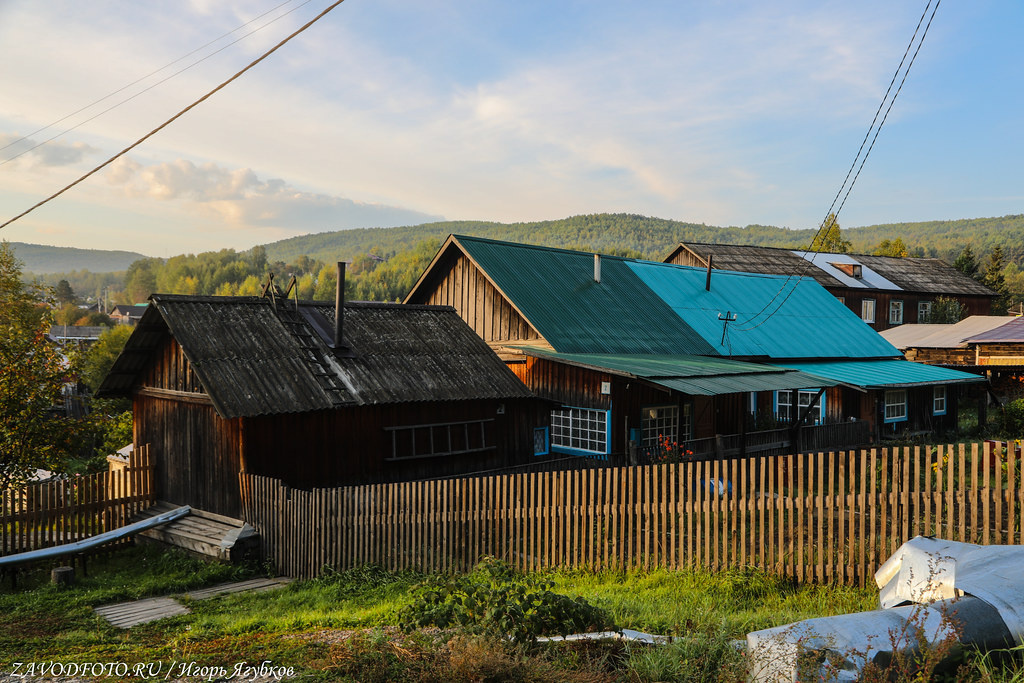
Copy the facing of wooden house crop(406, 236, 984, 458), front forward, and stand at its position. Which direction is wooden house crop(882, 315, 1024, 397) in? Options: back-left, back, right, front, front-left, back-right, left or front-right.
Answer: left

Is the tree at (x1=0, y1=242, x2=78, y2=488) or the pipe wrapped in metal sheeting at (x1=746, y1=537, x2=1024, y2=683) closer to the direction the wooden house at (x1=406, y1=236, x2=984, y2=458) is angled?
the pipe wrapped in metal sheeting

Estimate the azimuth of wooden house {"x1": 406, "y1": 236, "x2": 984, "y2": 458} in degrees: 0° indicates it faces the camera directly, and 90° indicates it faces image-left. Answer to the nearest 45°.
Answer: approximately 315°

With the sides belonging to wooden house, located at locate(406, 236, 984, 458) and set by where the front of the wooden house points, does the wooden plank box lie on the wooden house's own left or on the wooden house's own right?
on the wooden house's own right

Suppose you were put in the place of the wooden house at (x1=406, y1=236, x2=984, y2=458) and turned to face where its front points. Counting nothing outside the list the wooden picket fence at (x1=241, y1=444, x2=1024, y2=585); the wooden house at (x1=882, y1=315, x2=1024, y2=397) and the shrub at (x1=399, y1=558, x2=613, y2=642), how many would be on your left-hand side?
1

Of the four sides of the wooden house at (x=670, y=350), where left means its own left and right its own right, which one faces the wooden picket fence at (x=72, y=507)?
right

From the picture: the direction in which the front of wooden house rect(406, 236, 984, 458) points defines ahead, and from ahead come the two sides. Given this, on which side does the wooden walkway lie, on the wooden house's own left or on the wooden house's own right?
on the wooden house's own right

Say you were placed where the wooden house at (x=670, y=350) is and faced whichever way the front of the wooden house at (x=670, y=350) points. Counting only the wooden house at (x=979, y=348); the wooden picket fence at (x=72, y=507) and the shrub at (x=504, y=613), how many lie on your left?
1

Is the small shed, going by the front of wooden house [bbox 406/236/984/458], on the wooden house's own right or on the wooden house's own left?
on the wooden house's own right

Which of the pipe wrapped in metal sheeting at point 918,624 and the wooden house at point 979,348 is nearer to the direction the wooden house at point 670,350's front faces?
the pipe wrapped in metal sheeting

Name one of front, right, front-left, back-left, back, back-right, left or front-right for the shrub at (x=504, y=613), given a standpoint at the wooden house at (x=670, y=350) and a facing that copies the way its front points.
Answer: front-right

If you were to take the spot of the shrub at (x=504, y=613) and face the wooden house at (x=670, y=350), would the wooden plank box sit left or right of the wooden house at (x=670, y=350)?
left

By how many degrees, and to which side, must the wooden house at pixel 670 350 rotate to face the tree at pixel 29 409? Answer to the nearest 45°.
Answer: approximately 90° to its right
